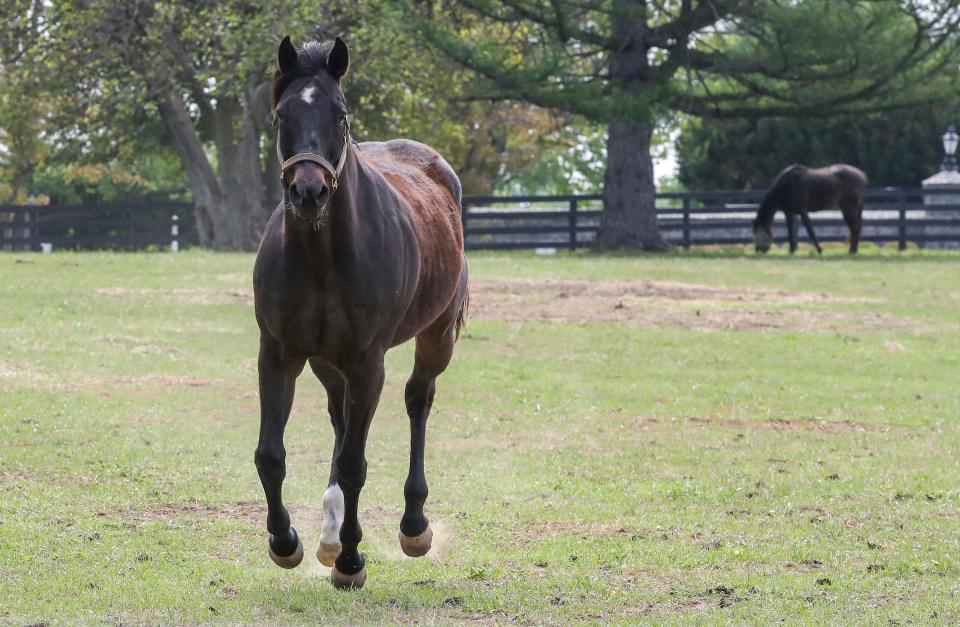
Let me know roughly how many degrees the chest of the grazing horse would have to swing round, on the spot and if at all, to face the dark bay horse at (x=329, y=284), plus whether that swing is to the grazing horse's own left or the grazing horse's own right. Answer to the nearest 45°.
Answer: approximately 90° to the grazing horse's own left

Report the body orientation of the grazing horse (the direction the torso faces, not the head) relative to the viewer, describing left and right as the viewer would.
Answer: facing to the left of the viewer

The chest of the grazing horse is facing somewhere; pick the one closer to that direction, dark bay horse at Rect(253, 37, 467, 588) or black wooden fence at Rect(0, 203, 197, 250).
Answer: the black wooden fence

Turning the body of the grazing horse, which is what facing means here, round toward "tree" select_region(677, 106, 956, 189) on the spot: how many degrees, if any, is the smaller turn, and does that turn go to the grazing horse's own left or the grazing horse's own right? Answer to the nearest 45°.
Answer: approximately 90° to the grazing horse's own right

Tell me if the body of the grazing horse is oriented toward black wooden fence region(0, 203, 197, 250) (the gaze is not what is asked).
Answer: yes

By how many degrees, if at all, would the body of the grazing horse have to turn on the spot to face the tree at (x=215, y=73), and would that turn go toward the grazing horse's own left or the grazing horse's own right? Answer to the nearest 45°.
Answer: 0° — it already faces it
